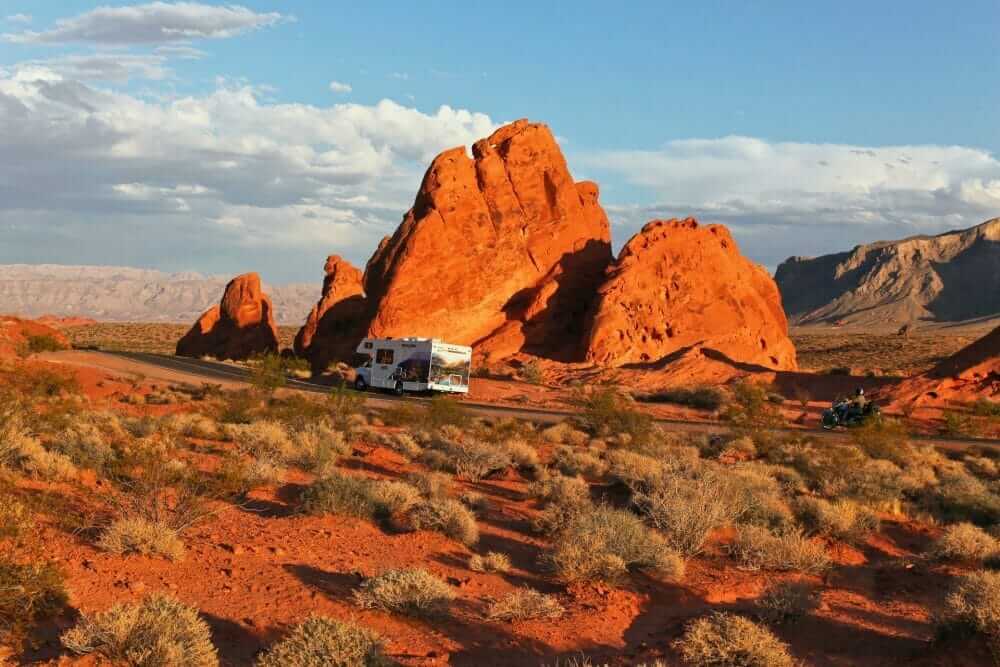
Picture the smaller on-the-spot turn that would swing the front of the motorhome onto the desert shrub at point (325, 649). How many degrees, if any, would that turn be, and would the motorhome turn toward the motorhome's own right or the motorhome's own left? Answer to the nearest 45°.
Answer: approximately 135° to the motorhome's own left

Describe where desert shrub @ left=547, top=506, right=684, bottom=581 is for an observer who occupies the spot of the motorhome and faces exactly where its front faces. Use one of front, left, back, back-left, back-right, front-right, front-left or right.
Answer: back-left

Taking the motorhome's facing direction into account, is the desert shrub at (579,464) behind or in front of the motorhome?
behind

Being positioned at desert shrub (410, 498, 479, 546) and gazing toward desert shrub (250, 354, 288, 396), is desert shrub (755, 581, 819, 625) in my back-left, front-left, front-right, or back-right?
back-right

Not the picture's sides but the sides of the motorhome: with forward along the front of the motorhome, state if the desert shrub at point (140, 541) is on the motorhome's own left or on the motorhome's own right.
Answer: on the motorhome's own left

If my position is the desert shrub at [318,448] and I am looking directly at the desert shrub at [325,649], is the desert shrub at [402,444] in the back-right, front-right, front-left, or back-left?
back-left

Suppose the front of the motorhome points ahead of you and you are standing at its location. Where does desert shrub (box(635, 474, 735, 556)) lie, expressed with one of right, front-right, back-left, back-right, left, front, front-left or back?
back-left

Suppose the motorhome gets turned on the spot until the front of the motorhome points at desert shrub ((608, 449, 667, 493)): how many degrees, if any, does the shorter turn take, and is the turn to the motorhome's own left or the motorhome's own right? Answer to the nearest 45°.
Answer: approximately 135° to the motorhome's own left

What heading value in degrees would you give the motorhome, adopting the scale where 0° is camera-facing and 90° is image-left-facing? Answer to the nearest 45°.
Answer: approximately 135°
